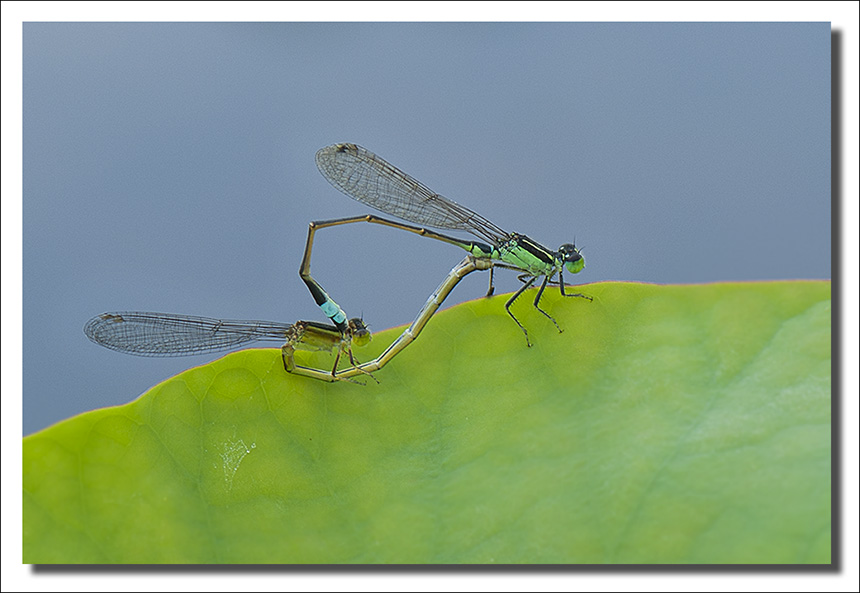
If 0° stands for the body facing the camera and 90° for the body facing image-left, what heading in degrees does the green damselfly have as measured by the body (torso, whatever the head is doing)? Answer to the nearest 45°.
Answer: approximately 270°
